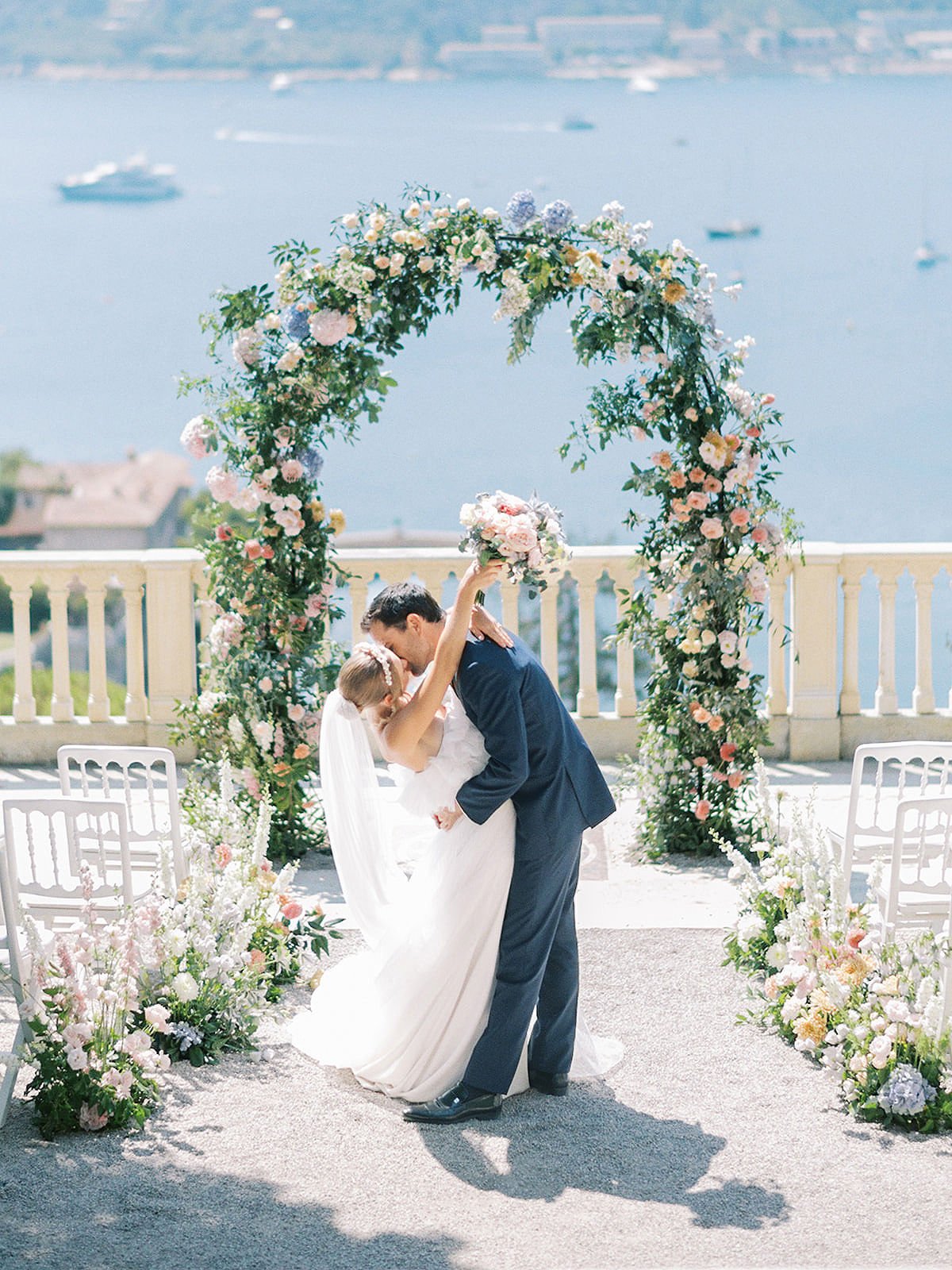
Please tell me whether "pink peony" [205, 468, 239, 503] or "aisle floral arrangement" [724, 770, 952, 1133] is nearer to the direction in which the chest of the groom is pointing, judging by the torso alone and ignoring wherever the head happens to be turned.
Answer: the pink peony

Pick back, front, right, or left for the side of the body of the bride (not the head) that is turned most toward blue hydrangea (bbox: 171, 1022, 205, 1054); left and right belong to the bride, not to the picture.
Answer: back

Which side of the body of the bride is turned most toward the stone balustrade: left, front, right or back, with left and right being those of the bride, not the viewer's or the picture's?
left

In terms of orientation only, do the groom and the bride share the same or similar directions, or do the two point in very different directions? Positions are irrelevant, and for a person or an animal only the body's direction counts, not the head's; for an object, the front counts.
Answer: very different directions

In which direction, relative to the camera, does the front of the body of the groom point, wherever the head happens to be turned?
to the viewer's left

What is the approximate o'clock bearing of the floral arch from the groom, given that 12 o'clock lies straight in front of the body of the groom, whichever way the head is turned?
The floral arch is roughly at 3 o'clock from the groom.

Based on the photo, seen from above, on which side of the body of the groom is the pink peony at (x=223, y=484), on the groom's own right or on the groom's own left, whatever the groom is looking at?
on the groom's own right

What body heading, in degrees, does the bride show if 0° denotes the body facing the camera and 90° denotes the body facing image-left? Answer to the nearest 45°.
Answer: approximately 270°

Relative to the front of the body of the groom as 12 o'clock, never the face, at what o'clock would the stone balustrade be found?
The stone balustrade is roughly at 3 o'clock from the groom.

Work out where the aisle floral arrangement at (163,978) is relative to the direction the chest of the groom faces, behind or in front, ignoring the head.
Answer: in front
